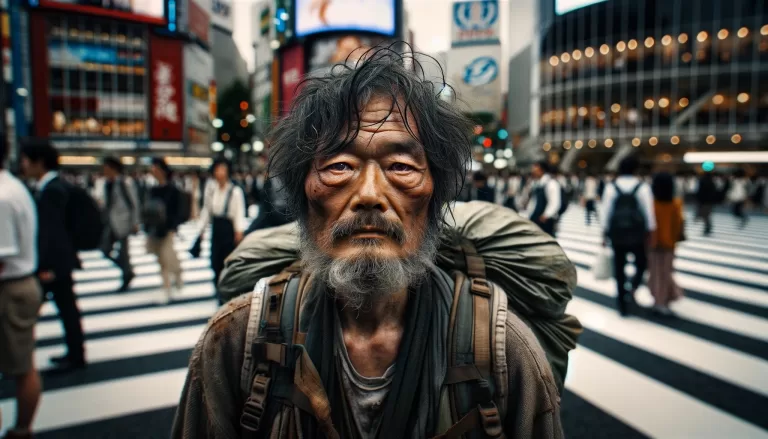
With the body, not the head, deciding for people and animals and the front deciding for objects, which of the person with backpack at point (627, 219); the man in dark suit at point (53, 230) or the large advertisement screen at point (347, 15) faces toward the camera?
the large advertisement screen

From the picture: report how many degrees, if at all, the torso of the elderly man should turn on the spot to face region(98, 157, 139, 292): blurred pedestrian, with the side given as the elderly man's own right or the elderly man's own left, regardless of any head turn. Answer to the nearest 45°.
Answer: approximately 135° to the elderly man's own right

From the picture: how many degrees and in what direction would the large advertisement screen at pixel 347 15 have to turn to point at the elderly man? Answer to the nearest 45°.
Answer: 0° — it already faces them

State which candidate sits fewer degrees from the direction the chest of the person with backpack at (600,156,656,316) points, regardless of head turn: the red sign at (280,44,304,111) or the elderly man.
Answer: the red sign

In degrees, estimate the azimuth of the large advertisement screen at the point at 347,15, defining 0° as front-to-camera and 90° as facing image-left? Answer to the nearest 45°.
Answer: approximately 0°

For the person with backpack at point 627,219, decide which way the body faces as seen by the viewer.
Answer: away from the camera

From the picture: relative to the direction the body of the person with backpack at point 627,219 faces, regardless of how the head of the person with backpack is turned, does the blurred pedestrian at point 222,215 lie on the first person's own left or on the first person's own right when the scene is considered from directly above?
on the first person's own left

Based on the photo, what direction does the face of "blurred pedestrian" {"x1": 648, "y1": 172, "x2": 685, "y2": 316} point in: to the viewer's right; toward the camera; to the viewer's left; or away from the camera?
away from the camera

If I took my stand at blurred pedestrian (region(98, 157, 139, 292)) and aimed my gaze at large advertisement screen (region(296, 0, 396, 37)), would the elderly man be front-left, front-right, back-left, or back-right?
back-right

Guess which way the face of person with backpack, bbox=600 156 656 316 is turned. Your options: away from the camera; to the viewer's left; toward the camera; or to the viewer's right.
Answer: away from the camera

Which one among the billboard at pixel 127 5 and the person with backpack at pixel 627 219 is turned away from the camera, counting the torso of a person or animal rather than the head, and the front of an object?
the person with backpack

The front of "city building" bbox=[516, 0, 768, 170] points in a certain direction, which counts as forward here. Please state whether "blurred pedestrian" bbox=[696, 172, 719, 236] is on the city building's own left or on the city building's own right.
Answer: on the city building's own left

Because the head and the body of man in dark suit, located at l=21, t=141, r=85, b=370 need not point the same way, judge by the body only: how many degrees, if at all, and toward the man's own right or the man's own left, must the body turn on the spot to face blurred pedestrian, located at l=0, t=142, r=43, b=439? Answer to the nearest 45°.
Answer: approximately 90° to the man's own left

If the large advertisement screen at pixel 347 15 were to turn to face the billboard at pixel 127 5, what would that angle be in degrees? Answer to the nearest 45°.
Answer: approximately 135° to its right
